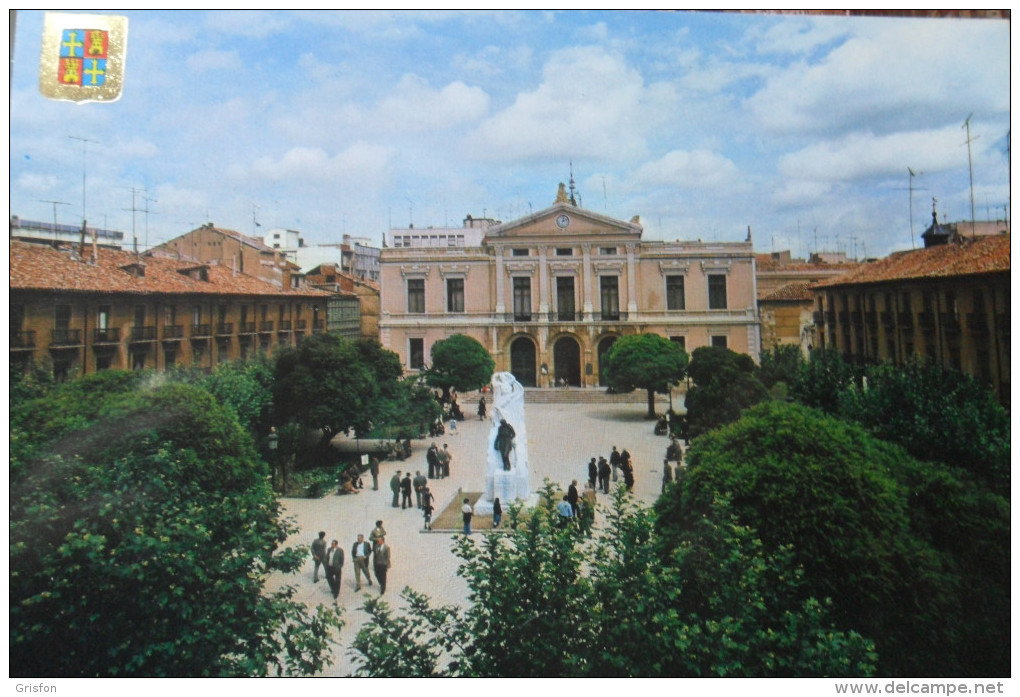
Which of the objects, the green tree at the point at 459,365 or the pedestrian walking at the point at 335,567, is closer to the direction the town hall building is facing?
the pedestrian walking

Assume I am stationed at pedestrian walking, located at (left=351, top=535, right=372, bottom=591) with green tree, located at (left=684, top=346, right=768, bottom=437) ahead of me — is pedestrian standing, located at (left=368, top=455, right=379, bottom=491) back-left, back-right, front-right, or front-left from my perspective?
front-left

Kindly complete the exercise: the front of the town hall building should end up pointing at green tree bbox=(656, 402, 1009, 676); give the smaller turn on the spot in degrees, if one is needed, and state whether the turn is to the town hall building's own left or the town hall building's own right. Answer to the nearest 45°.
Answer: approximately 45° to the town hall building's own left

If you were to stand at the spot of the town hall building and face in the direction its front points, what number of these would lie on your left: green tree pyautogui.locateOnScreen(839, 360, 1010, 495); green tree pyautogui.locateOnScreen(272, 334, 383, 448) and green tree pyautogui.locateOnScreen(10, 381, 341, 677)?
1

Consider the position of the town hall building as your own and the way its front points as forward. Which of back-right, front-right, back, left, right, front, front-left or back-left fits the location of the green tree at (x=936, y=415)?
left

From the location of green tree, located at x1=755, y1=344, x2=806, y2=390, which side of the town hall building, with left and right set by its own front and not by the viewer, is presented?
left

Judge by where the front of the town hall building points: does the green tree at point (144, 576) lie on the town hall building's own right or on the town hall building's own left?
on the town hall building's own right

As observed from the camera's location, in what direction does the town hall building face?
facing the viewer

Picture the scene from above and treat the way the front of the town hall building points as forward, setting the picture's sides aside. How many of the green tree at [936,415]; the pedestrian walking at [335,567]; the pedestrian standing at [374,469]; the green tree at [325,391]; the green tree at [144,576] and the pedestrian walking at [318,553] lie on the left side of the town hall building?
1

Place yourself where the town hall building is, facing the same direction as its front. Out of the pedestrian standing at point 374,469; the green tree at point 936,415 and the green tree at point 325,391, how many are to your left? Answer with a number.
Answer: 1

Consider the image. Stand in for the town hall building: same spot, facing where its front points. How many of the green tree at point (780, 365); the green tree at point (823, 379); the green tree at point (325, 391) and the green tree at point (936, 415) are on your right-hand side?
1

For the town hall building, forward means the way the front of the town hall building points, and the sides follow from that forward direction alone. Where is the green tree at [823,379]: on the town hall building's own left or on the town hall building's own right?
on the town hall building's own left
